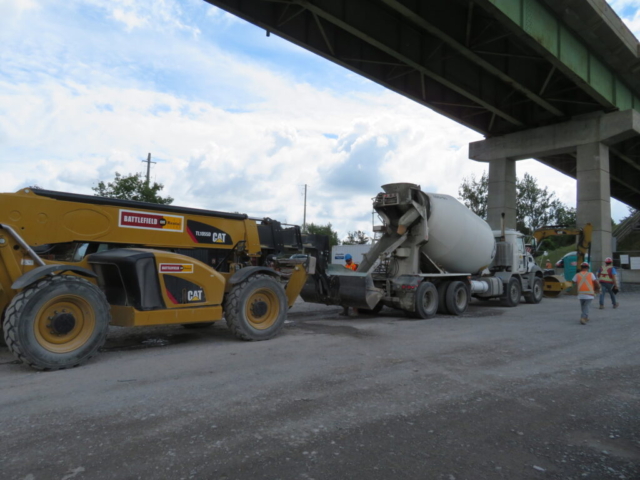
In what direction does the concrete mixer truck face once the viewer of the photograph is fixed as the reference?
facing away from the viewer and to the right of the viewer

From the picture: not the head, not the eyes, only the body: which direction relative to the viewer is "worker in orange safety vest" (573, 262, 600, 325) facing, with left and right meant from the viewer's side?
facing away from the viewer

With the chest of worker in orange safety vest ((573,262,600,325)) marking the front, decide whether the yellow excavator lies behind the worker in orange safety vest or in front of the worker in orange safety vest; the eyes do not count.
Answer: in front

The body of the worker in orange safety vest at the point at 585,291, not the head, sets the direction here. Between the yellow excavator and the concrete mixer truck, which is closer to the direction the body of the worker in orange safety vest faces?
the yellow excavator

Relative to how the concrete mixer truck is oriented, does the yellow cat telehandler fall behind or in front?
behind

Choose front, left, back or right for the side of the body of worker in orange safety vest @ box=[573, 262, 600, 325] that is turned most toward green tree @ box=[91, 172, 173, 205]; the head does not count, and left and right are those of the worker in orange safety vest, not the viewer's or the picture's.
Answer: left

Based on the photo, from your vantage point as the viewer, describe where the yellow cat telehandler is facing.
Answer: facing away from the viewer and to the right of the viewer

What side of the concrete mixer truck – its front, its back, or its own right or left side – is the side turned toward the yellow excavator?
front
